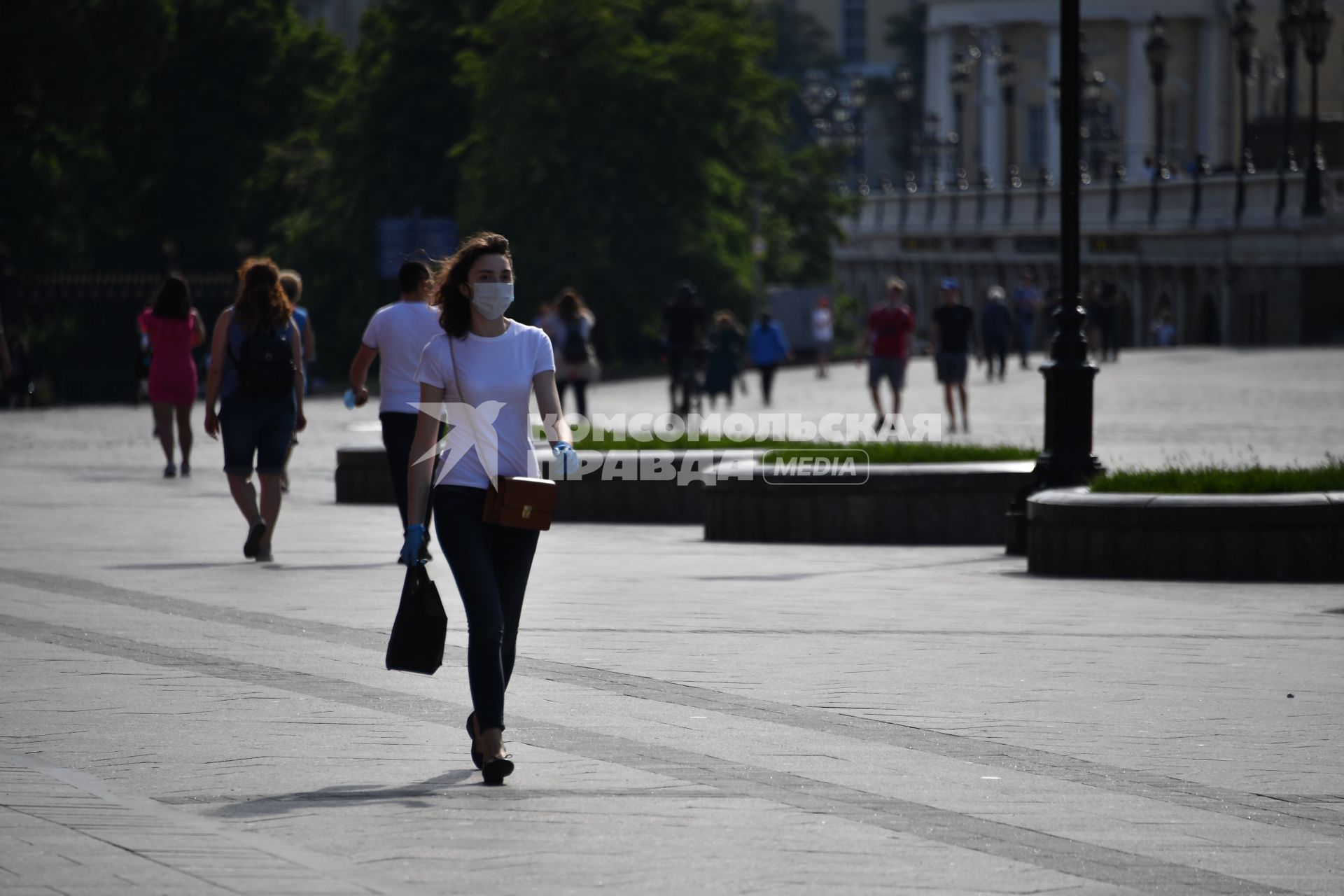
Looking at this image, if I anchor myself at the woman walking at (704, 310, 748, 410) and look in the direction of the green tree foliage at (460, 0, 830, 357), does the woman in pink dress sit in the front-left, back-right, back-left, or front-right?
back-left

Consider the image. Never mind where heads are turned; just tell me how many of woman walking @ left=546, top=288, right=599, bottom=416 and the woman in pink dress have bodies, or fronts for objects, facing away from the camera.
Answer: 2

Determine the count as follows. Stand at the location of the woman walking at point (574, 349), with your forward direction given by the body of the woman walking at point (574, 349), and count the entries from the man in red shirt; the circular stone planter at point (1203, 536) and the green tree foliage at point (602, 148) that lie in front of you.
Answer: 1

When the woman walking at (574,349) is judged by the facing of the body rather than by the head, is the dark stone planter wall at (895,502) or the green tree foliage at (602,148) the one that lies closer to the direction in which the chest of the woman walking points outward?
the green tree foliage

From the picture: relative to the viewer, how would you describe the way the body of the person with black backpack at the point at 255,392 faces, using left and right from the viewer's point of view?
facing away from the viewer

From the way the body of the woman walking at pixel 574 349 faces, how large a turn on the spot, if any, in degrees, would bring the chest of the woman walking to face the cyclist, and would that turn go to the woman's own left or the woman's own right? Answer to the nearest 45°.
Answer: approximately 45° to the woman's own right

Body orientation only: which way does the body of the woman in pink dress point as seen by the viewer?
away from the camera

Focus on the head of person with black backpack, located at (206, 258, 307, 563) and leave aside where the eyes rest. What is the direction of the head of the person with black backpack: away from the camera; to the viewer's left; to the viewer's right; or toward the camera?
away from the camera
